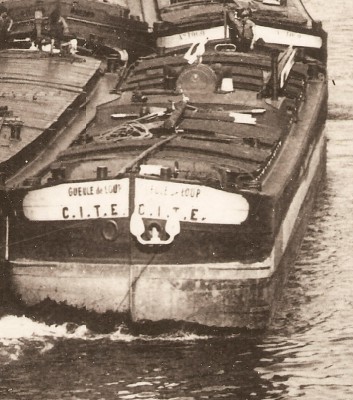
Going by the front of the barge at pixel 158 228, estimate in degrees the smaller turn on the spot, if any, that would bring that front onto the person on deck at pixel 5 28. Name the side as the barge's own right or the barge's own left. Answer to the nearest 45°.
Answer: approximately 180°

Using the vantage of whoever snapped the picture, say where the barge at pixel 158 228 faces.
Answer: facing the viewer

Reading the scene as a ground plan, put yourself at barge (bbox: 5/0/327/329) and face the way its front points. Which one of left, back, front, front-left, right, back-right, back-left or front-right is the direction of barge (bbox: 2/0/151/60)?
back
